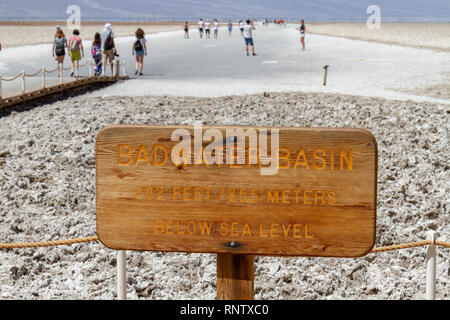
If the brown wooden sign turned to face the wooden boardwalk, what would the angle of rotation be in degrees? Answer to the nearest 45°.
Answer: approximately 180°

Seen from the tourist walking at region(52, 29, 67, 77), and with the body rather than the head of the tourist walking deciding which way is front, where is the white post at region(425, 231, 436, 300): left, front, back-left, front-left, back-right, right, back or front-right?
back

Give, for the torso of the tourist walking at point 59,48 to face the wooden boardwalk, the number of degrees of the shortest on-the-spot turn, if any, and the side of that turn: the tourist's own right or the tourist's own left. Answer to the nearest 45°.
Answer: approximately 180°

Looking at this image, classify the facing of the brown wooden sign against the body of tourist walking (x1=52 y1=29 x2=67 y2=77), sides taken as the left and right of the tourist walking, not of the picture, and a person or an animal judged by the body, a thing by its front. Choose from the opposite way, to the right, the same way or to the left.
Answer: the opposite way

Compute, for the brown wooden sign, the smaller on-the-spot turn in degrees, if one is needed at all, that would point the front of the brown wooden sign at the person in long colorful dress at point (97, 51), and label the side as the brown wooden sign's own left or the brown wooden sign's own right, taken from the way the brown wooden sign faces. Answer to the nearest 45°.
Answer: approximately 180°

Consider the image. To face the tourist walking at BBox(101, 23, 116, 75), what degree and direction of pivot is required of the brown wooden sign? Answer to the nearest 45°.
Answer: approximately 180°

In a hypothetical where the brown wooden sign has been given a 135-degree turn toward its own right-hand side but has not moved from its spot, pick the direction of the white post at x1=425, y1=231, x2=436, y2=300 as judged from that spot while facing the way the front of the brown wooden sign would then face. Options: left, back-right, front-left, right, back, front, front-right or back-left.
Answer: right

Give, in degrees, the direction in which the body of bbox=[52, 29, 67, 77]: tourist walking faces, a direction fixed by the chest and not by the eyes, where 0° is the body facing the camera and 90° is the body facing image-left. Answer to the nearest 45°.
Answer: approximately 180°

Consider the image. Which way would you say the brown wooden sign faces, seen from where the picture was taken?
facing the viewer

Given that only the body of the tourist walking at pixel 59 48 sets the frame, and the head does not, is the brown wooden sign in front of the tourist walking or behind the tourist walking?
behind

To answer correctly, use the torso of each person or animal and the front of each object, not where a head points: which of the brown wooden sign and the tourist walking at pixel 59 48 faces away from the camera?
the tourist walking
